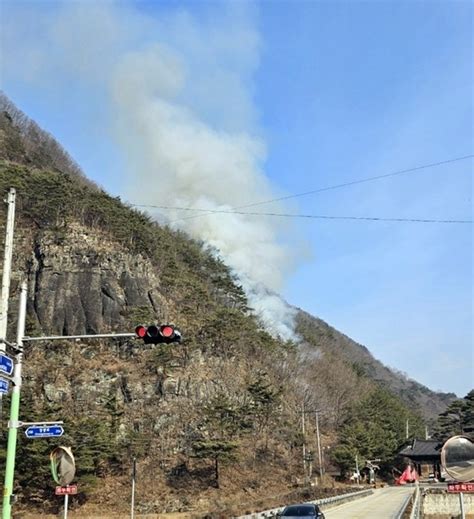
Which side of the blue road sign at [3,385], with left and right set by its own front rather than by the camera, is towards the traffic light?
left

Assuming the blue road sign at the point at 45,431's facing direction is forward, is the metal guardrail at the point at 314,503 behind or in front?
behind

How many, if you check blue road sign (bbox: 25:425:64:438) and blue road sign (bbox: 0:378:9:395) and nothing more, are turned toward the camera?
2

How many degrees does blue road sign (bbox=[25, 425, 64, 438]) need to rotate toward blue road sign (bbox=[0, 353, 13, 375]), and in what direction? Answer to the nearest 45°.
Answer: approximately 45° to its right

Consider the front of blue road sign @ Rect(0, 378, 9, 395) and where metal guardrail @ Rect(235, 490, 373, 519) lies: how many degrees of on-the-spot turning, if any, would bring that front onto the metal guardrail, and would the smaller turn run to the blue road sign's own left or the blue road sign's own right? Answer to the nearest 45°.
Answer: approximately 135° to the blue road sign's own left
